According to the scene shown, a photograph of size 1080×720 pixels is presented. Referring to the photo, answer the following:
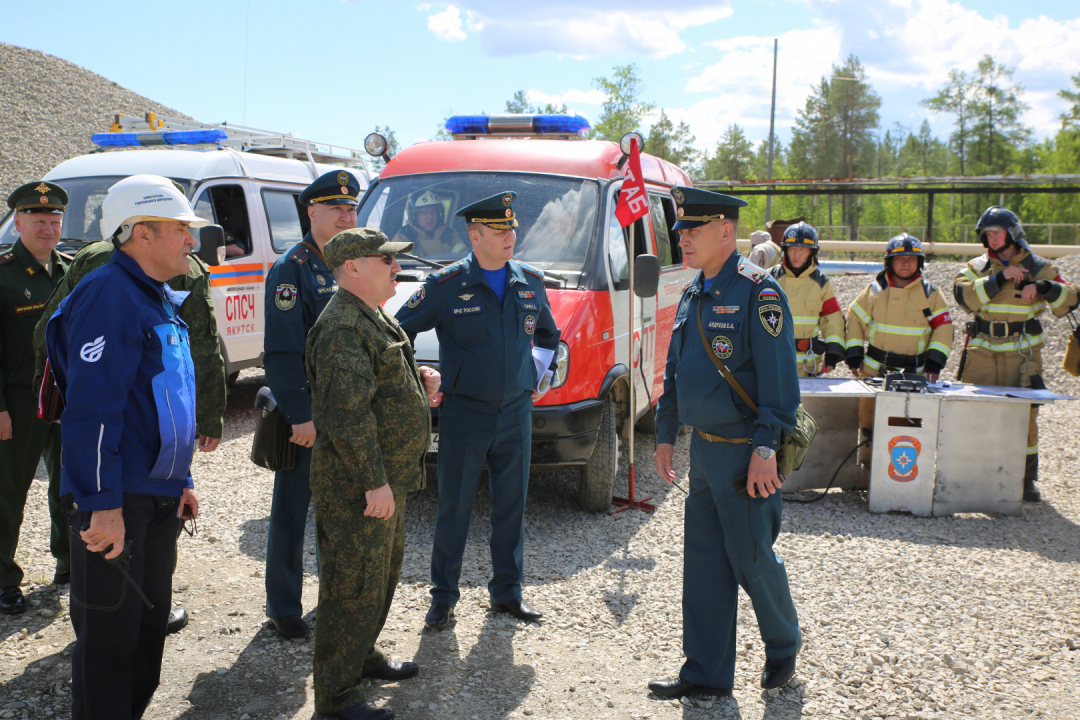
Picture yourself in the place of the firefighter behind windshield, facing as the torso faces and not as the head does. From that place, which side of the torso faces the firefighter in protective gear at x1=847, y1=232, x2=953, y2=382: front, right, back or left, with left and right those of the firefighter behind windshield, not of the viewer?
left

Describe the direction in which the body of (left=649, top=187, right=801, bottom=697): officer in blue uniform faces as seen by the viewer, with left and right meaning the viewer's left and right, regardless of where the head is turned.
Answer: facing the viewer and to the left of the viewer

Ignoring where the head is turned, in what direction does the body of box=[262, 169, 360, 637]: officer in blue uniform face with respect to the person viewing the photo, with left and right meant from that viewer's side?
facing the viewer and to the right of the viewer

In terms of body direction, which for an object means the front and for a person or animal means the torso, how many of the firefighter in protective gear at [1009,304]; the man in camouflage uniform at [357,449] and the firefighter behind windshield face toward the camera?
2

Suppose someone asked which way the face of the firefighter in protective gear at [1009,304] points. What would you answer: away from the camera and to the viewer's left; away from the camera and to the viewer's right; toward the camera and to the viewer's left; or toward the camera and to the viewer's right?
toward the camera and to the viewer's left

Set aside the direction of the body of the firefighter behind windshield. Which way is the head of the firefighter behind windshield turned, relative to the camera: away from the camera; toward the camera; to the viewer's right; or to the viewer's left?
toward the camera

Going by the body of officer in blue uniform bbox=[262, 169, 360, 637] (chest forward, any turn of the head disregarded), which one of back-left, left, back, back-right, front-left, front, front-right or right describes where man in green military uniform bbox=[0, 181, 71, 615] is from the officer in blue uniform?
back

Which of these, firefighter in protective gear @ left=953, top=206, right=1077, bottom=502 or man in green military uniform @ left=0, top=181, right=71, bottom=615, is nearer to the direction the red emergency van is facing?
the man in green military uniform

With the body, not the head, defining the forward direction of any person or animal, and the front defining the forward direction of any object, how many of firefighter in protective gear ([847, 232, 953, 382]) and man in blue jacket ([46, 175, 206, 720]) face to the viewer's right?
1

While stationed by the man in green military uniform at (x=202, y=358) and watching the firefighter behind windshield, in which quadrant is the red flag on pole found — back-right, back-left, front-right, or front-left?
front-right

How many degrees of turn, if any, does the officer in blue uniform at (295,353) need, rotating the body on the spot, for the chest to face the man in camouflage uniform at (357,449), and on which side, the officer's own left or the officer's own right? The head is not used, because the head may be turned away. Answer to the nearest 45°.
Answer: approximately 45° to the officer's own right

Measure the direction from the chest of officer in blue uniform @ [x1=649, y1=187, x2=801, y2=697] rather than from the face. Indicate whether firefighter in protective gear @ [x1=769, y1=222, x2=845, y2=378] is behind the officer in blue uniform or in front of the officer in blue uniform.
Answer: behind

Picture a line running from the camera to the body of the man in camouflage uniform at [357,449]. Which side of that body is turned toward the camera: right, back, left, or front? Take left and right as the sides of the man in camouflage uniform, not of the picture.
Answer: right

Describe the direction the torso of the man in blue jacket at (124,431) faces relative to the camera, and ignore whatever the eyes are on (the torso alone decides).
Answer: to the viewer's right

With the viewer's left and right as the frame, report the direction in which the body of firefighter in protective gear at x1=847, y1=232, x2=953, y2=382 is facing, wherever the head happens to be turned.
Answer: facing the viewer

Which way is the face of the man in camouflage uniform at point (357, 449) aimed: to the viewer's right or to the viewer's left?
to the viewer's right
